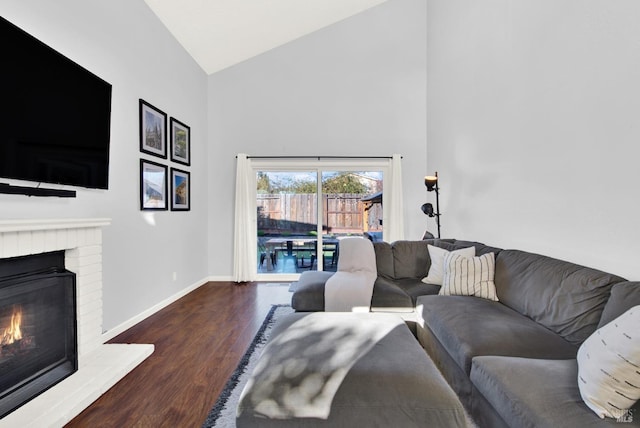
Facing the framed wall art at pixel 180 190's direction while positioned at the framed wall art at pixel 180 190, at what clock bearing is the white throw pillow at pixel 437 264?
The white throw pillow is roughly at 12 o'clock from the framed wall art.

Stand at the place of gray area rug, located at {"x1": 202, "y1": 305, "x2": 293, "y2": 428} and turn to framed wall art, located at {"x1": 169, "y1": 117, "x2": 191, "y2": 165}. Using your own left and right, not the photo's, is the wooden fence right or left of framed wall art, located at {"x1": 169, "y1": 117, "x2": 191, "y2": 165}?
right

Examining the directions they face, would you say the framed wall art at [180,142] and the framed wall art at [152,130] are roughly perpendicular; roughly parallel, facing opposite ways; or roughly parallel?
roughly parallel

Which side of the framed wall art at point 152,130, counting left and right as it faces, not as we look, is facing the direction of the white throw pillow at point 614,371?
front

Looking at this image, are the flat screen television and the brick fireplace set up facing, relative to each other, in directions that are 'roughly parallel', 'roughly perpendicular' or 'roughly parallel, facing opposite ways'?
roughly parallel

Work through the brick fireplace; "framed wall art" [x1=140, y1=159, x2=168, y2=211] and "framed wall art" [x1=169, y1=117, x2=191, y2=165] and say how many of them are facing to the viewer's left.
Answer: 0

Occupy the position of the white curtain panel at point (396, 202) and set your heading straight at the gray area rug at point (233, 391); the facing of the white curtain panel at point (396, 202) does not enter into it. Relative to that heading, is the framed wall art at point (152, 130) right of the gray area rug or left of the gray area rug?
right

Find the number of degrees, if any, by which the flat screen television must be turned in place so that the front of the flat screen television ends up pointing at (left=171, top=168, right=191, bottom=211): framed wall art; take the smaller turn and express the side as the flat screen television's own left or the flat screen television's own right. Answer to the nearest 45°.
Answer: approximately 90° to the flat screen television's own left

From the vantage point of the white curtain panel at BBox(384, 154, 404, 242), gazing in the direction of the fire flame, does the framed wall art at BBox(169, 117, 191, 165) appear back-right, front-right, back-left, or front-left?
front-right

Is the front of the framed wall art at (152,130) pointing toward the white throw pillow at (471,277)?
yes

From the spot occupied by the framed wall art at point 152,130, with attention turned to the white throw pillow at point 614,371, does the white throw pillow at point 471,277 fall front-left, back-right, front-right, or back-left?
front-left

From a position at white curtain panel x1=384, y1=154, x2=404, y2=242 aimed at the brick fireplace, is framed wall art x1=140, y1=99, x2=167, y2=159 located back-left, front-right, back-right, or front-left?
front-right

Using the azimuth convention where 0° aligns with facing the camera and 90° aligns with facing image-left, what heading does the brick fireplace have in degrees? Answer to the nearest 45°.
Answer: approximately 315°
